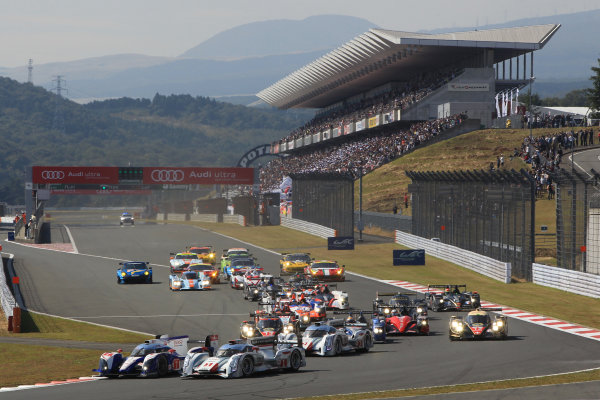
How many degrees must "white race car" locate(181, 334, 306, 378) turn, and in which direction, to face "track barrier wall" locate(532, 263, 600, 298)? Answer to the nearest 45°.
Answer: approximately 180°

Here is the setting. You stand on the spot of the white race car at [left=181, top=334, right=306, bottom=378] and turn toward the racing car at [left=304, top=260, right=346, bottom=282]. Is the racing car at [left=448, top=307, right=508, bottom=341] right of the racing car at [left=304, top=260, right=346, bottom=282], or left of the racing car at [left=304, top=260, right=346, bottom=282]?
right

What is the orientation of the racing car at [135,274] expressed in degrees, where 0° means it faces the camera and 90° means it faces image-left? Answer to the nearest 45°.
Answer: approximately 0°

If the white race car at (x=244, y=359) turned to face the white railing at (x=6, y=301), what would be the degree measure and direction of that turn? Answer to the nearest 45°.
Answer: approximately 90° to its right

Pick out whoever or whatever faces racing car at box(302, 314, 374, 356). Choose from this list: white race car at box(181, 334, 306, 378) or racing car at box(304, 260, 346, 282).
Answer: racing car at box(304, 260, 346, 282)

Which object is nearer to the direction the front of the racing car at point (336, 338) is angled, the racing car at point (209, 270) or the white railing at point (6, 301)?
the white railing

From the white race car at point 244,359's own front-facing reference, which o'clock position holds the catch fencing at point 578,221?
The catch fencing is roughly at 6 o'clock from the white race car.

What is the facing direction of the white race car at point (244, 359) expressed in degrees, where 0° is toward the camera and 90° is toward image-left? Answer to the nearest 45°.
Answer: approximately 45°
